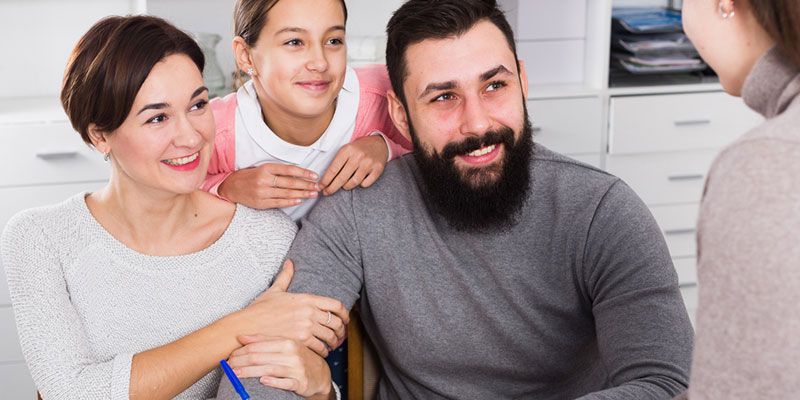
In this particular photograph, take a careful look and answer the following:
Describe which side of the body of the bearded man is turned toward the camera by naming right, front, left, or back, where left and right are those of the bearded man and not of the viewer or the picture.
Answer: front

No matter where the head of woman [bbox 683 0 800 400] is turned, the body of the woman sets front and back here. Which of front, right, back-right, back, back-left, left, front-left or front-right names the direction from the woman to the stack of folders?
front-right

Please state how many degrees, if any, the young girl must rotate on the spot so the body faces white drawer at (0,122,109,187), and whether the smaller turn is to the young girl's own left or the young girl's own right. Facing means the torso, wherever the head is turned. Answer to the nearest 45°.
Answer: approximately 135° to the young girl's own right

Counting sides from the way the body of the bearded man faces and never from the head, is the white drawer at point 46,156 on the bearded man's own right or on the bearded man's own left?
on the bearded man's own right

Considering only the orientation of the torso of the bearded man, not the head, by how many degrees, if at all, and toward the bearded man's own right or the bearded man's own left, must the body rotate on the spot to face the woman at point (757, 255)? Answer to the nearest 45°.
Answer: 0° — they already face them

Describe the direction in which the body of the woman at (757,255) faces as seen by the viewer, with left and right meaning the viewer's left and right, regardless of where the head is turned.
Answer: facing away from the viewer and to the left of the viewer

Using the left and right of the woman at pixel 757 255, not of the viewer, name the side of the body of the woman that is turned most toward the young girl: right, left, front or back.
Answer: front

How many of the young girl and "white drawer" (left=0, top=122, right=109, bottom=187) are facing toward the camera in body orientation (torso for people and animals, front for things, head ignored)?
2

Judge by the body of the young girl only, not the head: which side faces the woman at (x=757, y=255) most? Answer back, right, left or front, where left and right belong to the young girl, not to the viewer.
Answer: front

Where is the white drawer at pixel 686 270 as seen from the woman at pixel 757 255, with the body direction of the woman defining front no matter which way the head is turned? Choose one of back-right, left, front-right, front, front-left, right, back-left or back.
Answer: front-right

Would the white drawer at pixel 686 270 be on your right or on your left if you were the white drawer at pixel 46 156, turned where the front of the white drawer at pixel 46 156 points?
on your left

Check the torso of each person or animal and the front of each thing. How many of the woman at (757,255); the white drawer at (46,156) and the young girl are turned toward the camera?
2

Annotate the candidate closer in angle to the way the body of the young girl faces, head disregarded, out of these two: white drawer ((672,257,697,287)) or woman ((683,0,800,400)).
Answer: the woman
